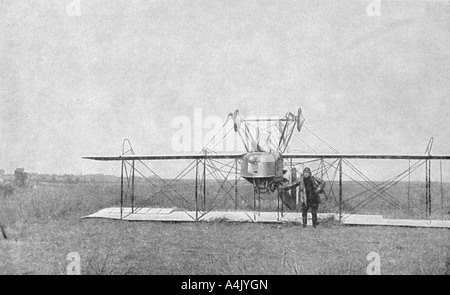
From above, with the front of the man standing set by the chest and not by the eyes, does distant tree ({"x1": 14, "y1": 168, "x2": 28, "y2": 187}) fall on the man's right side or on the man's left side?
on the man's right side

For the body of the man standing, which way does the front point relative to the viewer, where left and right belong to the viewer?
facing the viewer
